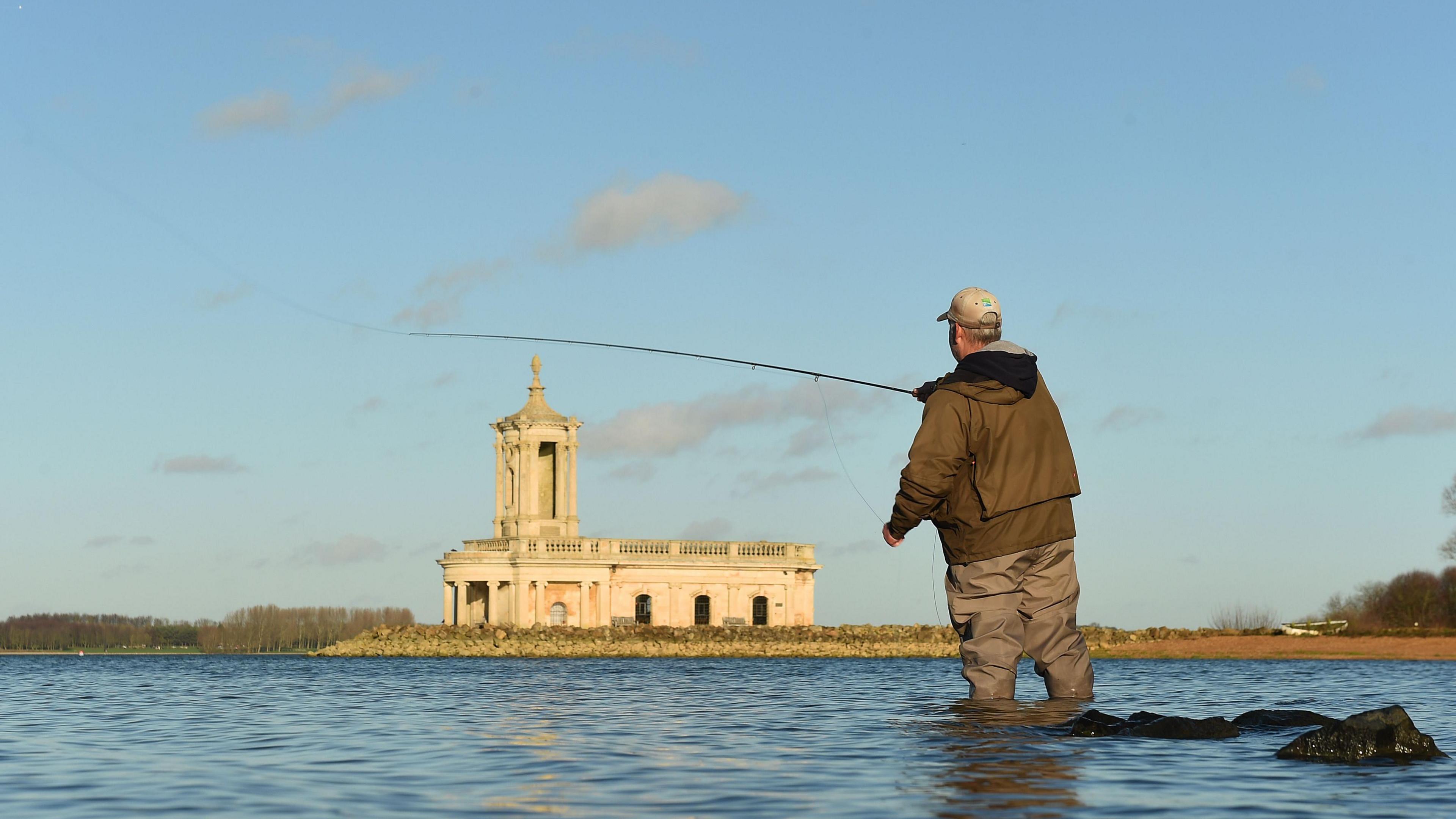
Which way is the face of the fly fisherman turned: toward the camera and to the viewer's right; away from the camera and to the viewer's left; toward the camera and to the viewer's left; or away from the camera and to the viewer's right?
away from the camera and to the viewer's left

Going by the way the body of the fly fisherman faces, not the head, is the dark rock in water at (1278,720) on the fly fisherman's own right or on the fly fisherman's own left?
on the fly fisherman's own right

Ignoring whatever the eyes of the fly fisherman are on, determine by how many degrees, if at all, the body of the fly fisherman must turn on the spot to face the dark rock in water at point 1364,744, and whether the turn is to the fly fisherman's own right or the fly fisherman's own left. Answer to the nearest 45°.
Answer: approximately 135° to the fly fisherman's own right

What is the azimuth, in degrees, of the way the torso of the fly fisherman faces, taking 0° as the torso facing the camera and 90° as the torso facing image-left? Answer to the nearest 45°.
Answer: approximately 135°
